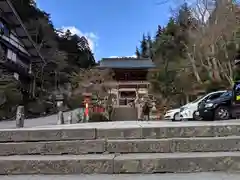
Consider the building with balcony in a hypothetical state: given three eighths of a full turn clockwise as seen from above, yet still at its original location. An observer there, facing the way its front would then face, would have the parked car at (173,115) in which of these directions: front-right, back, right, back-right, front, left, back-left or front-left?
left

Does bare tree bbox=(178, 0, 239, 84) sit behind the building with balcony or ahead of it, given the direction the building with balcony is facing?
ahead

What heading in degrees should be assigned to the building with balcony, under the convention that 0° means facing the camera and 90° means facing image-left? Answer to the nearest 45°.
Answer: approximately 270°
